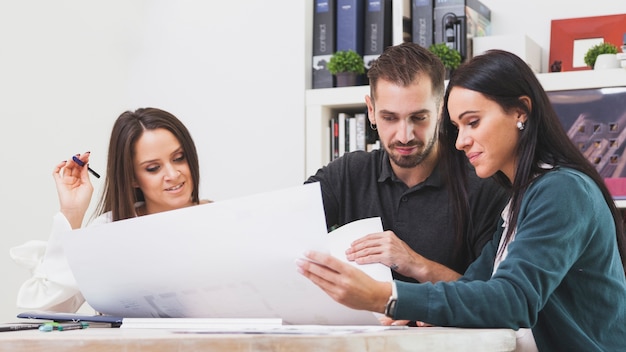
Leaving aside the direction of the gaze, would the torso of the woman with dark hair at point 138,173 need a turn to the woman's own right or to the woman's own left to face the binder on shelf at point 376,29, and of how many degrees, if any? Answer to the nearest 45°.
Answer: approximately 90° to the woman's own left

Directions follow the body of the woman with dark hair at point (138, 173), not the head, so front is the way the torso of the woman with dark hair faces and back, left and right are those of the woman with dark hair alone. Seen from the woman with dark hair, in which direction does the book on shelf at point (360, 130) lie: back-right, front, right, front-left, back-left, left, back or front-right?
left

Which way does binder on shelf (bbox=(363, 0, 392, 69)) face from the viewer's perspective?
toward the camera

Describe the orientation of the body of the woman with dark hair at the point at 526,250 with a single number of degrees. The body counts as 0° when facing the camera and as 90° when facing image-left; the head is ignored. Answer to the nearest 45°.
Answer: approximately 90°

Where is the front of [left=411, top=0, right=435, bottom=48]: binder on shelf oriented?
toward the camera

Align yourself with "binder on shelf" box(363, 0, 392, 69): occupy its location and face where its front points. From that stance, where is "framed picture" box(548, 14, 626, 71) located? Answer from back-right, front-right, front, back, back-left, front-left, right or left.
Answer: left

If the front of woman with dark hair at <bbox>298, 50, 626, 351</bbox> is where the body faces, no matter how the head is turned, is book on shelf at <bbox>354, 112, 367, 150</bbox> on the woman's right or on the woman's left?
on the woman's right

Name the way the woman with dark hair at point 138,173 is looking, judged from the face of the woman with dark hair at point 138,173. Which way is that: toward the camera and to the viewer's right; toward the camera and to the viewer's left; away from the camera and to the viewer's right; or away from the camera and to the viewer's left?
toward the camera and to the viewer's right

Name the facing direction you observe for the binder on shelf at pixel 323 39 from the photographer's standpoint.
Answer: facing the viewer

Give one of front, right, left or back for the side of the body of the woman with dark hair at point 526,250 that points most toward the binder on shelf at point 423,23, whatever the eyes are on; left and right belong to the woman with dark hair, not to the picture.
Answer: right

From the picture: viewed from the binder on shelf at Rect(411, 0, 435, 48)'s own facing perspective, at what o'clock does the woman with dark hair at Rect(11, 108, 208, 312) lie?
The woman with dark hair is roughly at 1 o'clock from the binder on shelf.
